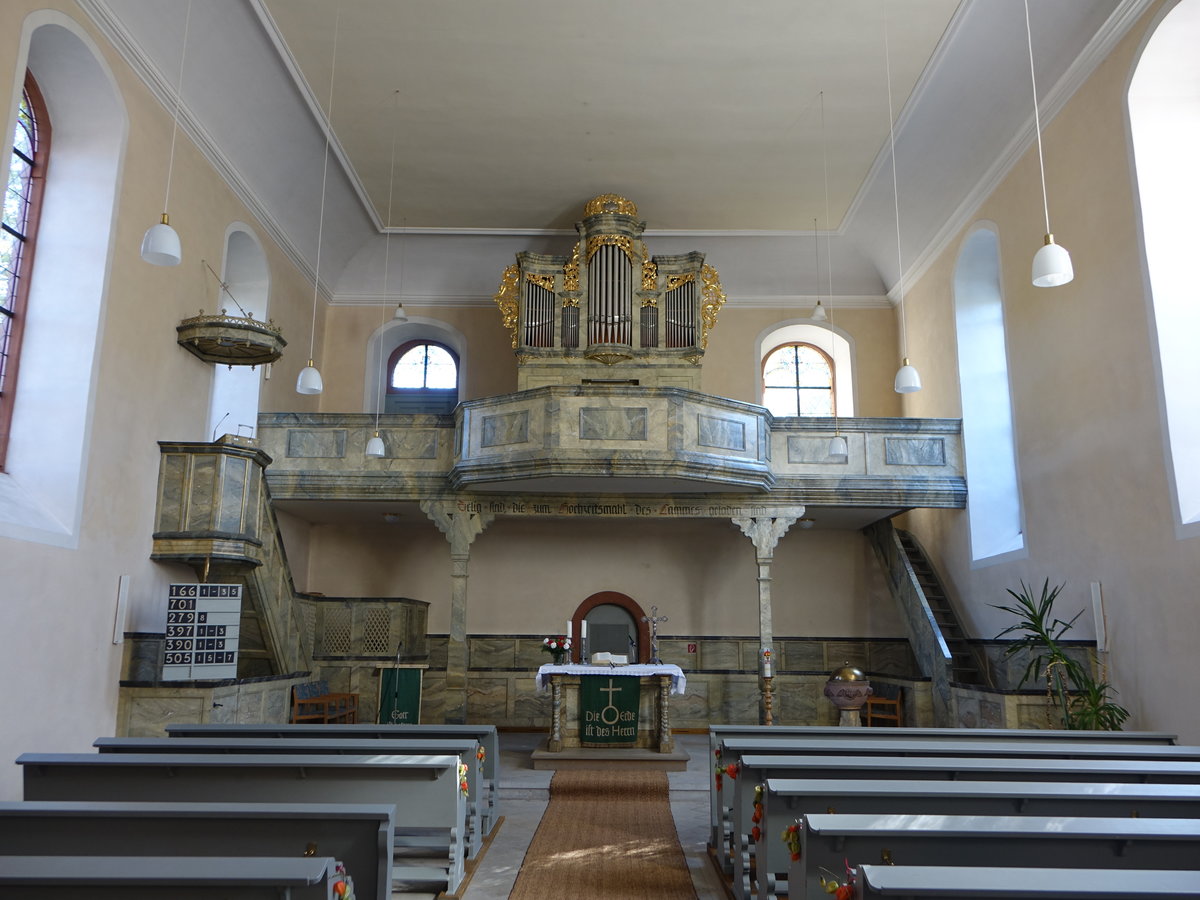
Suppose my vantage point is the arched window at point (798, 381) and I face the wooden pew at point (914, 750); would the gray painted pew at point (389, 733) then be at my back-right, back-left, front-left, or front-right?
front-right

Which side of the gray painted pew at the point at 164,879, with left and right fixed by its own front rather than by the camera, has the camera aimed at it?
back

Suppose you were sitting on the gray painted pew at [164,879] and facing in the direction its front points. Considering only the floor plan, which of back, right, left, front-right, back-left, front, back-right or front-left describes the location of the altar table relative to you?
front-right

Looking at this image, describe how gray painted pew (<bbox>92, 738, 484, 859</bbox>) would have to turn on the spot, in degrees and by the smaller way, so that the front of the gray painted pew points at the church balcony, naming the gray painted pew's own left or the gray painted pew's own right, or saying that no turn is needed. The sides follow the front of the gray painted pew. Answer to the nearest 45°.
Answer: approximately 45° to the gray painted pew's own right

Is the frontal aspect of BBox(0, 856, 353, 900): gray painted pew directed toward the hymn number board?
yes

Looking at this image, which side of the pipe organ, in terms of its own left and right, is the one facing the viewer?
front

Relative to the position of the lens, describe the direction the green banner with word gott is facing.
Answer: facing the viewer

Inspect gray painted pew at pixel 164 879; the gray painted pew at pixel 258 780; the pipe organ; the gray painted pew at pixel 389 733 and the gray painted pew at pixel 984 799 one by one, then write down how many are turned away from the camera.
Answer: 4

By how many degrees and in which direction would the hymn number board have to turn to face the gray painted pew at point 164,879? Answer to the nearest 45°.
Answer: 0° — it already faces it

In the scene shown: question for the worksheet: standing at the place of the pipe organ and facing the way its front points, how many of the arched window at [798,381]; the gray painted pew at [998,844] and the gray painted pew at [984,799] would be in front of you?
2

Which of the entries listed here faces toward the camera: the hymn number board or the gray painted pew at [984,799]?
the hymn number board

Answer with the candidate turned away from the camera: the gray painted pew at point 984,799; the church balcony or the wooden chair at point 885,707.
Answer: the gray painted pew

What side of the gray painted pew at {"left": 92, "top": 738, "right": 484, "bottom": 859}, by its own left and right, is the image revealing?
back

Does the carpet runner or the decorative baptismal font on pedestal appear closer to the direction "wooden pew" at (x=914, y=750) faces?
the decorative baptismal font on pedestal

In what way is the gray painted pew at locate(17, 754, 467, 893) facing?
away from the camera

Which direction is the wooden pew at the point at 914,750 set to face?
away from the camera

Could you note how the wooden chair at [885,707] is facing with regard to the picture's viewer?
facing the viewer and to the left of the viewer

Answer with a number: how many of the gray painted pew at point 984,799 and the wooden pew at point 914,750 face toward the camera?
0

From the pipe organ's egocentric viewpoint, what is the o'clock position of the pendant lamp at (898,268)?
The pendant lamp is roughly at 10 o'clock from the pipe organ.
